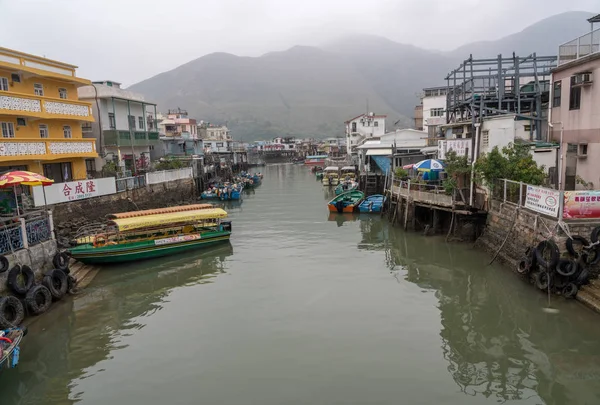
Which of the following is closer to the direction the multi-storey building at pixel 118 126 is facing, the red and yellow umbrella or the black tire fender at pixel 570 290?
the black tire fender

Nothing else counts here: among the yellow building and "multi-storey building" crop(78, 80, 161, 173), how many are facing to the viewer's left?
0

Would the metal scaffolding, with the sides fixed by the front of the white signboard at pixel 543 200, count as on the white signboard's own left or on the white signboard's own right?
on the white signboard's own right

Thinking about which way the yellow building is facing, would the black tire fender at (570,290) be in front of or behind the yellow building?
in front

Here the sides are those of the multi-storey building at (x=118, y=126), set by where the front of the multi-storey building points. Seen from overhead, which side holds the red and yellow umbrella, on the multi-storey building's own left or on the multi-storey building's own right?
on the multi-storey building's own right

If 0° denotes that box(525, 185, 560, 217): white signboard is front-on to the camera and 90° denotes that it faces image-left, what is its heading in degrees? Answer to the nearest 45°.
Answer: approximately 45°

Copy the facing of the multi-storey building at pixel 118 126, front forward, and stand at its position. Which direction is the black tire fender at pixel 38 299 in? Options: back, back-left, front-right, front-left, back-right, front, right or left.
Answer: front-right

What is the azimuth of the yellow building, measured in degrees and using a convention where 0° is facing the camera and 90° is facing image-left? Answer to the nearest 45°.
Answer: approximately 315°

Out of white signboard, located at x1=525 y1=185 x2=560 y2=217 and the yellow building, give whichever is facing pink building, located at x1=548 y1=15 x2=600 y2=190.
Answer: the yellow building

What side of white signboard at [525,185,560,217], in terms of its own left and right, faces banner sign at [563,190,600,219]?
left

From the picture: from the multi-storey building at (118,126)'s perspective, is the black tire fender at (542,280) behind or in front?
in front

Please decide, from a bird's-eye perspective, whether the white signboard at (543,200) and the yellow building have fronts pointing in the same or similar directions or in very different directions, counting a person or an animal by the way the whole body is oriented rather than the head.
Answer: very different directions

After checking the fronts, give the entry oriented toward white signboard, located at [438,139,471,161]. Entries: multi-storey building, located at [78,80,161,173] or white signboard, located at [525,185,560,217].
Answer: the multi-storey building

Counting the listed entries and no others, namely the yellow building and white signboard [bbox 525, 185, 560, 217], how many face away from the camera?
0
